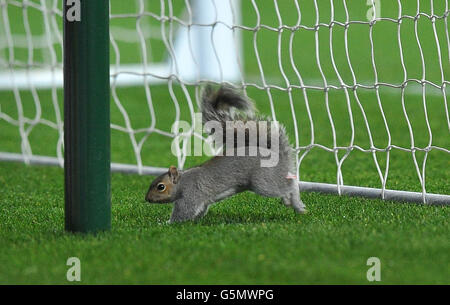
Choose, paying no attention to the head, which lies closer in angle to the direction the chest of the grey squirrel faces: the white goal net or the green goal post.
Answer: the green goal post

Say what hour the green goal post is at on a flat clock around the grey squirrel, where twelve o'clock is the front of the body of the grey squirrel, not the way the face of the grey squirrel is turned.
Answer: The green goal post is roughly at 11 o'clock from the grey squirrel.

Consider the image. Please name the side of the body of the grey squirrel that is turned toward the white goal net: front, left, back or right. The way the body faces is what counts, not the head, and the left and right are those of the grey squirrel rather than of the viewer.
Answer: right

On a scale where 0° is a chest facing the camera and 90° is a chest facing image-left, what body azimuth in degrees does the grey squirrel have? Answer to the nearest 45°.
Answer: approximately 90°
